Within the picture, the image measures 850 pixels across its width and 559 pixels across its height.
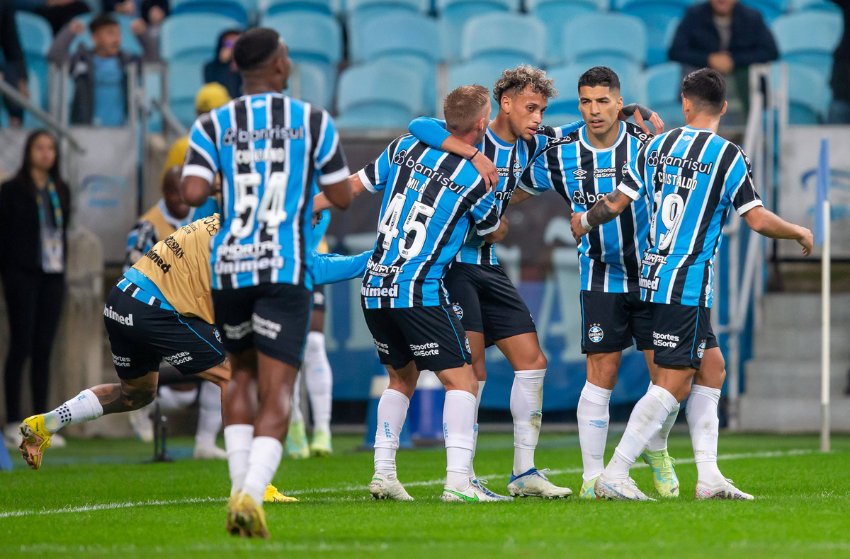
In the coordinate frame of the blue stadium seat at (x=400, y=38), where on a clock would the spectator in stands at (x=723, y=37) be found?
The spectator in stands is roughly at 10 o'clock from the blue stadium seat.

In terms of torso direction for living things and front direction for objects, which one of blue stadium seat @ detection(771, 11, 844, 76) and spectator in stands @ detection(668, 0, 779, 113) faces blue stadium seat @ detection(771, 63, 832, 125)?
blue stadium seat @ detection(771, 11, 844, 76)

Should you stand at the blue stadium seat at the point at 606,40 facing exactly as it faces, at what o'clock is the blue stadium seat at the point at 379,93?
the blue stadium seat at the point at 379,93 is roughly at 2 o'clock from the blue stadium seat at the point at 606,40.

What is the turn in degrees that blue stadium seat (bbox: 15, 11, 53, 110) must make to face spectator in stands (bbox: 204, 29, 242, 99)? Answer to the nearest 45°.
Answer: approximately 45° to its left

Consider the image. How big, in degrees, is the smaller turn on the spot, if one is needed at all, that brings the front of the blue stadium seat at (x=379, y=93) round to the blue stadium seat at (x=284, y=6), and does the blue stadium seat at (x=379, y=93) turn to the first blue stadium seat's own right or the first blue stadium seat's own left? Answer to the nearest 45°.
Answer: approximately 135° to the first blue stadium seat's own right

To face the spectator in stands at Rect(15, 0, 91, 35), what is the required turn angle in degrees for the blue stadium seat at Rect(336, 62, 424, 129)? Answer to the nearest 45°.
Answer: approximately 90° to its right

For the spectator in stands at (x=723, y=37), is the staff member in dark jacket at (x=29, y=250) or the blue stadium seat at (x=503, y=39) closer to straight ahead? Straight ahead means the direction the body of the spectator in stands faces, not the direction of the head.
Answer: the staff member in dark jacket

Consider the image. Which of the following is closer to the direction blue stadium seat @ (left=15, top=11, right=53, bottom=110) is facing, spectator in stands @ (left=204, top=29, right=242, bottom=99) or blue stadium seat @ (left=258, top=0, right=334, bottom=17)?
the spectator in stands

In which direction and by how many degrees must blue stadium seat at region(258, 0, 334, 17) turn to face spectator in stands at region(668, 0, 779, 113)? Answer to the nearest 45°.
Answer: approximately 45° to its left

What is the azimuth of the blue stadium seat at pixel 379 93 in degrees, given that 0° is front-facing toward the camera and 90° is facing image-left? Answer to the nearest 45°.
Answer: approximately 0°
